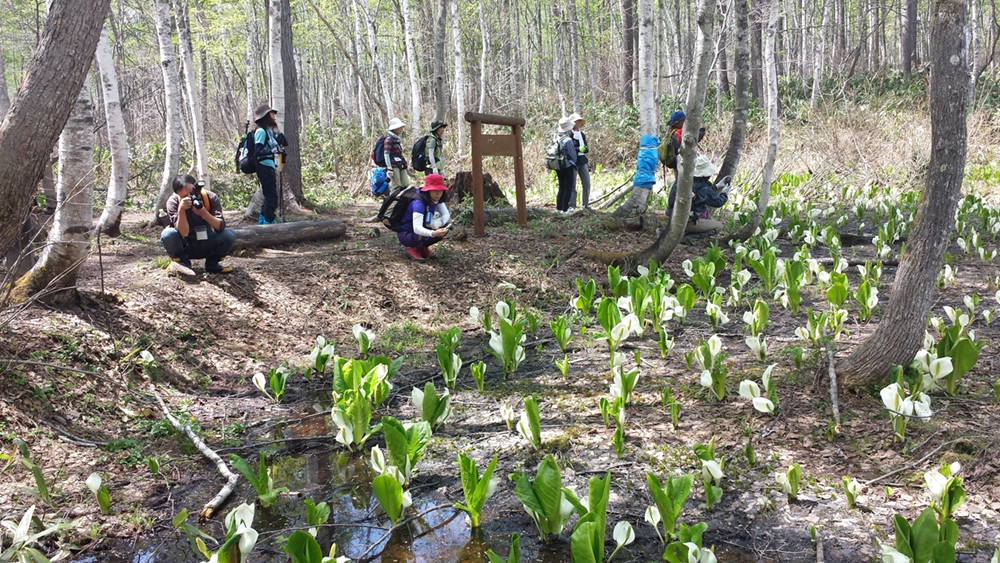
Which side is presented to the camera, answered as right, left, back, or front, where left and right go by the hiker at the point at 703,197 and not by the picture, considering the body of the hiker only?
right

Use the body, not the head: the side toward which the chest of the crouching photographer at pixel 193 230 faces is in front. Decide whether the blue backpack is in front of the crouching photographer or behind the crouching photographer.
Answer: behind

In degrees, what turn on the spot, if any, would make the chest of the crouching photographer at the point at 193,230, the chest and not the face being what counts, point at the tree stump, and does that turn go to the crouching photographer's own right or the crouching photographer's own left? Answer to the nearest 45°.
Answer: approximately 135° to the crouching photographer's own left

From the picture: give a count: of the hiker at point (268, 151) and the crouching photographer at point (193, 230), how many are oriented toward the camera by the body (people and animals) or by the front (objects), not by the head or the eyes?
1

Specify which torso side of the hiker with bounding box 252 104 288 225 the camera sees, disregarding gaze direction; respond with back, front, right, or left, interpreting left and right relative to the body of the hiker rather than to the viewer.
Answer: right
